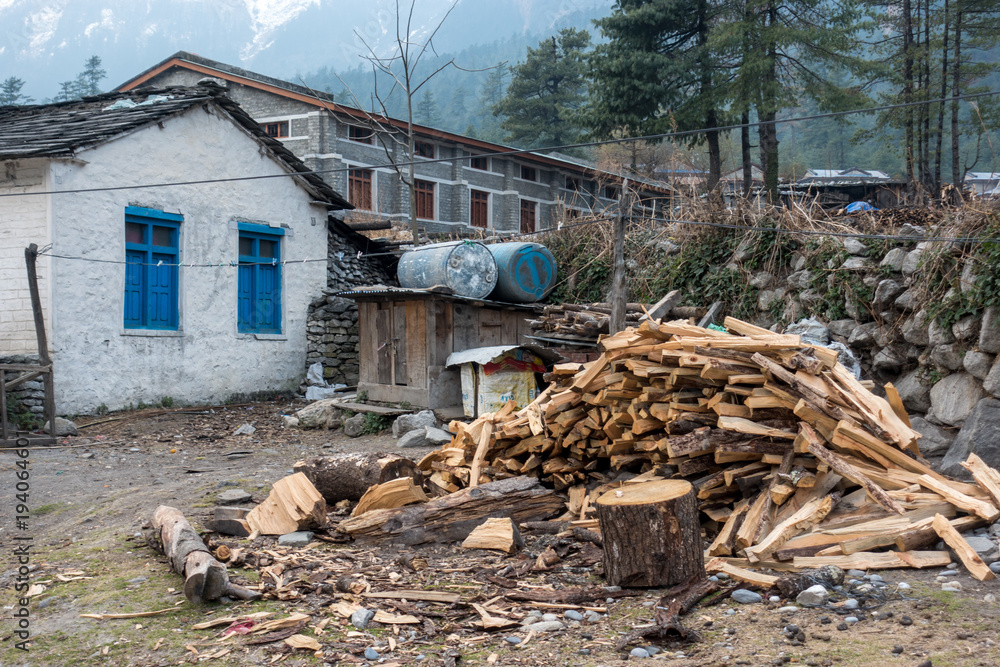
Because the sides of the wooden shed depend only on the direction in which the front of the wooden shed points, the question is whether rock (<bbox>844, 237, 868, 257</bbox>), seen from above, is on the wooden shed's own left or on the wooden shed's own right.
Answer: on the wooden shed's own left

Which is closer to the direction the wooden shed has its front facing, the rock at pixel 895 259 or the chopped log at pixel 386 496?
the chopped log

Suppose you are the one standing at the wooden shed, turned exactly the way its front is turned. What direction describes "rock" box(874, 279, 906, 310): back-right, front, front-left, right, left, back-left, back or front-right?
left

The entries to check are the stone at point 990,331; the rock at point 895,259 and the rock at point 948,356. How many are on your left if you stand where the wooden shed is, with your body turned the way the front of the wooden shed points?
3

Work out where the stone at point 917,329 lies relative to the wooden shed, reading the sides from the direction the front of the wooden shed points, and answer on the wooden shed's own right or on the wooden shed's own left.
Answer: on the wooden shed's own left

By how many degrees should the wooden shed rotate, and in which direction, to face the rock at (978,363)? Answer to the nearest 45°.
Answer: approximately 90° to its left

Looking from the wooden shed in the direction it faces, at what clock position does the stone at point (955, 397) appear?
The stone is roughly at 9 o'clock from the wooden shed.

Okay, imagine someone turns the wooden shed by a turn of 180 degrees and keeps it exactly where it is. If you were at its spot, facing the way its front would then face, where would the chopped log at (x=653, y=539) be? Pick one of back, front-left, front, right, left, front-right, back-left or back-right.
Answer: back-right

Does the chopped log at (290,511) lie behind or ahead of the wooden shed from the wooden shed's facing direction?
ahead

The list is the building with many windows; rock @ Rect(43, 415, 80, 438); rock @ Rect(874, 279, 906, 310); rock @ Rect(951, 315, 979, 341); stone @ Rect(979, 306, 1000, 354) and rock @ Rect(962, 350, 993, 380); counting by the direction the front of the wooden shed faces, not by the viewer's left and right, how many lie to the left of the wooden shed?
4

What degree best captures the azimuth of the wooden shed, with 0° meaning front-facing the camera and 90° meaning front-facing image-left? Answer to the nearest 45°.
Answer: approximately 45°

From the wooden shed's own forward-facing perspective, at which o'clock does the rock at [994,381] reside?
The rock is roughly at 9 o'clock from the wooden shed.

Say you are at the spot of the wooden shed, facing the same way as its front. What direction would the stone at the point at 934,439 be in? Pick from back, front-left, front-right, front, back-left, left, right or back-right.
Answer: left

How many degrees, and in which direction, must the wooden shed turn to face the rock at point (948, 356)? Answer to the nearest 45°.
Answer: approximately 90° to its left

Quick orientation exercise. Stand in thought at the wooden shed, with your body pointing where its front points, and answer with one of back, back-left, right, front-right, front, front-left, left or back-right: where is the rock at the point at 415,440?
front-left

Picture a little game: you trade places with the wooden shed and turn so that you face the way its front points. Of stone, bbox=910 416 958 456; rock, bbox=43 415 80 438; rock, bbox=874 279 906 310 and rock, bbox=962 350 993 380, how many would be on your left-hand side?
3
